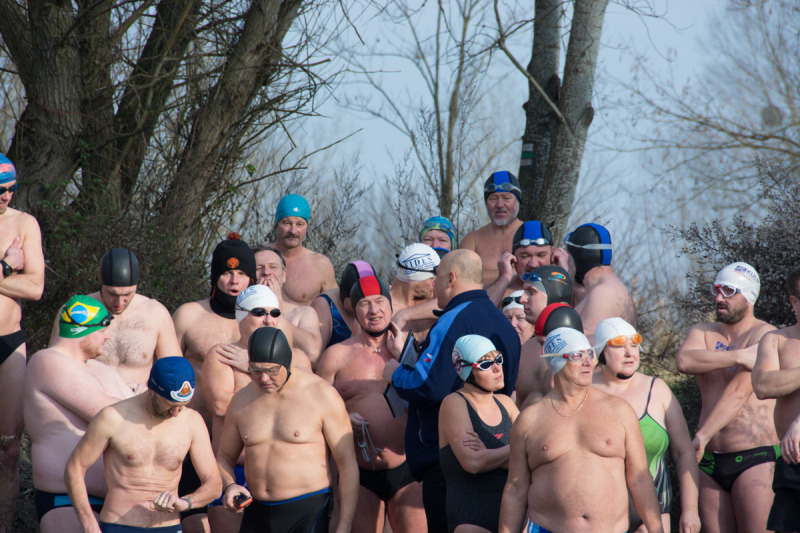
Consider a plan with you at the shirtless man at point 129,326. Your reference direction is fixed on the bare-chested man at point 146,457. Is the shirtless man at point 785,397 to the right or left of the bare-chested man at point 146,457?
left

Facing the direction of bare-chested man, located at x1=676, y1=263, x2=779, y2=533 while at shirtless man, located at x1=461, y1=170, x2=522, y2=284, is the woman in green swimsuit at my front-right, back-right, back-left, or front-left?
front-right

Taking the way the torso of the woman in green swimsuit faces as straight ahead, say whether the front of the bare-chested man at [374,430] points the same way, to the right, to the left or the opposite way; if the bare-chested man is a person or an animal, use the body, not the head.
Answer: the same way

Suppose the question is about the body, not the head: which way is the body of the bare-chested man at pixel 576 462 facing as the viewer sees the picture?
toward the camera

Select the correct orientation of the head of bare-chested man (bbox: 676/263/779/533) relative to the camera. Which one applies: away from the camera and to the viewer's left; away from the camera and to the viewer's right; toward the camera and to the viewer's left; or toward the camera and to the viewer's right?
toward the camera and to the viewer's left

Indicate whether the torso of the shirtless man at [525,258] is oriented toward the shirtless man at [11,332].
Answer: no

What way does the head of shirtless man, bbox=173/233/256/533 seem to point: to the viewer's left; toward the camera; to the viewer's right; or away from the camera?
toward the camera

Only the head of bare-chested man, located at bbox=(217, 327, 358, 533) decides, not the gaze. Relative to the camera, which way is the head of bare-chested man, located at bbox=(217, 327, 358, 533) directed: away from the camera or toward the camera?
toward the camera

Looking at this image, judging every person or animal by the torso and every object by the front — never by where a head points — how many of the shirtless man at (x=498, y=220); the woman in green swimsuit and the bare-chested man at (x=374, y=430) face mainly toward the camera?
3

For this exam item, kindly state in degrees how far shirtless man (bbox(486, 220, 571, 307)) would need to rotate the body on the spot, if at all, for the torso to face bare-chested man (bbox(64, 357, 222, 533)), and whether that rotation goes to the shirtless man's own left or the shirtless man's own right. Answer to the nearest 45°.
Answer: approximately 45° to the shirtless man's own right

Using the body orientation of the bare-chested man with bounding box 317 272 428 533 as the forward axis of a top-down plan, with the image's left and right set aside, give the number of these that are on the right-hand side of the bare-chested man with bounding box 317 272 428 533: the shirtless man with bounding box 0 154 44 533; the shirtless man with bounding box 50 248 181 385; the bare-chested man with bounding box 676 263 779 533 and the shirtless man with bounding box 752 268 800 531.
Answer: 2

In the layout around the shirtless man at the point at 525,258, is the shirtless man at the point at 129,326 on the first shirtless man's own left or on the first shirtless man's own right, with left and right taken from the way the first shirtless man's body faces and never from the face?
on the first shirtless man's own right

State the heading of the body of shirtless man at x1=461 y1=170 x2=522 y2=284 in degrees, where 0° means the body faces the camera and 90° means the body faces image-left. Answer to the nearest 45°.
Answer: approximately 0°

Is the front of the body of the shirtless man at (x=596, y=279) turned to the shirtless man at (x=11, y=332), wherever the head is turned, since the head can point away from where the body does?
no

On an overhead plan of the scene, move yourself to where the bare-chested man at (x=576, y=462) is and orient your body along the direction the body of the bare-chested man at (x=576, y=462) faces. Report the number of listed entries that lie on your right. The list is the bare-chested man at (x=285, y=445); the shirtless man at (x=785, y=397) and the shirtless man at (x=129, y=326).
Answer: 2

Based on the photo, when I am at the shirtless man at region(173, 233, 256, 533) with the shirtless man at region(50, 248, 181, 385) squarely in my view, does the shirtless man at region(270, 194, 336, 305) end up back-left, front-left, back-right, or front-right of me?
back-right

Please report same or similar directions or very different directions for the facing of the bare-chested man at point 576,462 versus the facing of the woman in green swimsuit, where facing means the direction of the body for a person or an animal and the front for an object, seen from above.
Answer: same or similar directions

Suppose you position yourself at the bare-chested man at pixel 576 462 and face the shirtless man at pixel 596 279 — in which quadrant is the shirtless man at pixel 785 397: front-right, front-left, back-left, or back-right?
front-right
